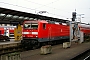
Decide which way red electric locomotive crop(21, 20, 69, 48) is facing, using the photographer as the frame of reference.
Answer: facing the viewer and to the left of the viewer
